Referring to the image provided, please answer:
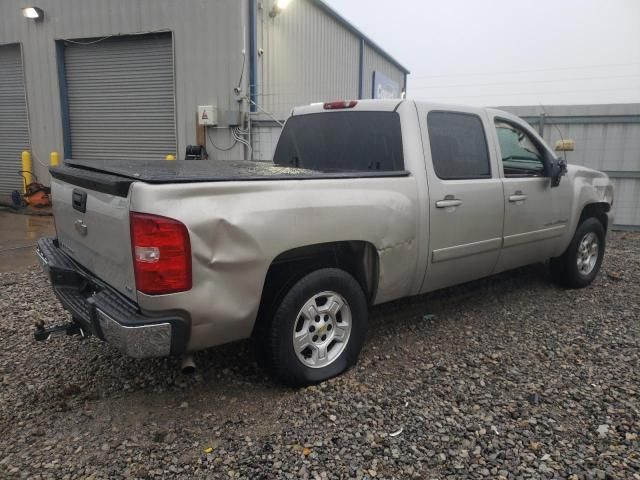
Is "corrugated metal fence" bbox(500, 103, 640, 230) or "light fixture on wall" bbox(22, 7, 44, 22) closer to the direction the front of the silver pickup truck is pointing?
the corrugated metal fence

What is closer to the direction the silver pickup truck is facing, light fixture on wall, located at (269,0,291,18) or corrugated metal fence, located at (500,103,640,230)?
the corrugated metal fence

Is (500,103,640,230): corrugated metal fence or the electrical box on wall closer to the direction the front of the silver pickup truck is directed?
the corrugated metal fence

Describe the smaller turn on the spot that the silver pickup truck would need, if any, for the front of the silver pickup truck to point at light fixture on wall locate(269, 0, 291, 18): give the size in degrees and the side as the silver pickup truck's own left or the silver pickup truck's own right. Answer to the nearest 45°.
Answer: approximately 45° to the silver pickup truck's own left

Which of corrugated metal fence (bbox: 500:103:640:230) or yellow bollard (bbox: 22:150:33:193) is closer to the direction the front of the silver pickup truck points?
the corrugated metal fence

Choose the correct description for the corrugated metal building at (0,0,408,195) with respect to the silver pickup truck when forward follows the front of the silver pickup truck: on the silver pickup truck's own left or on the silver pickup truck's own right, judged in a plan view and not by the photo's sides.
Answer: on the silver pickup truck's own left

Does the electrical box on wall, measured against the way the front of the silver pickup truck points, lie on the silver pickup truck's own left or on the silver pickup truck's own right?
on the silver pickup truck's own left

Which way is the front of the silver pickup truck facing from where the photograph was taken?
facing away from the viewer and to the right of the viewer

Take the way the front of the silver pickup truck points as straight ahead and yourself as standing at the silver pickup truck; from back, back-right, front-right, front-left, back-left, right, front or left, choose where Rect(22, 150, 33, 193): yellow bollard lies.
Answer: left

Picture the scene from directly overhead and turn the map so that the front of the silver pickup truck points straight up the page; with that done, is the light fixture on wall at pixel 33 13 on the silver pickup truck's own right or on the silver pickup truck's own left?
on the silver pickup truck's own left

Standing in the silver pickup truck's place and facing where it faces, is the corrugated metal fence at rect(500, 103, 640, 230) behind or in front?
in front
